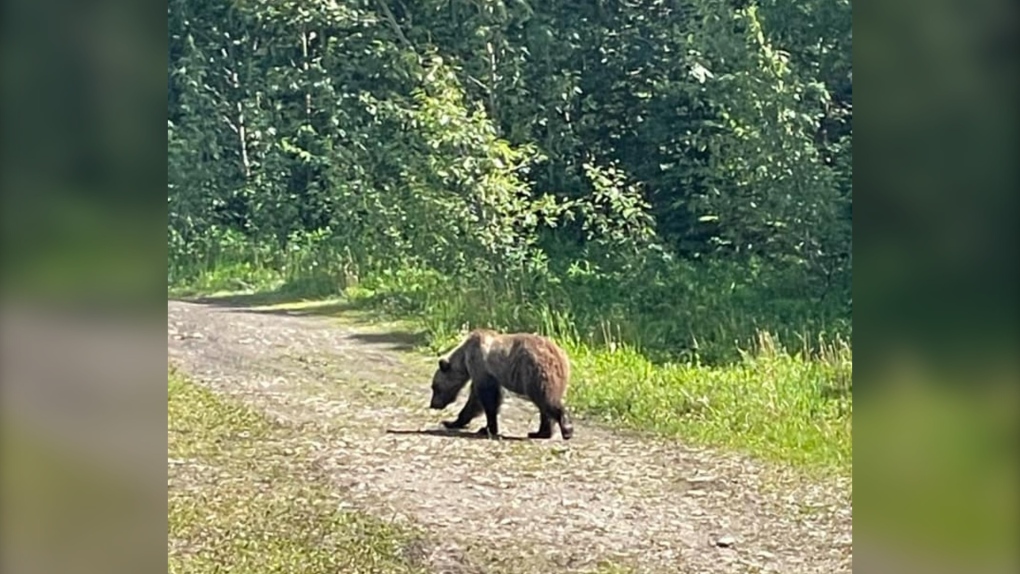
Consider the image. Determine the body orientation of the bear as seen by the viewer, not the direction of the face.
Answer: to the viewer's left
